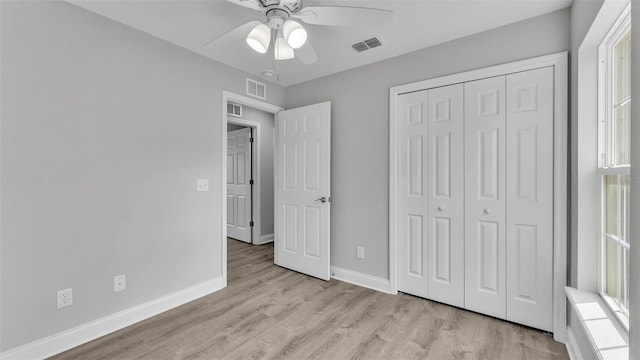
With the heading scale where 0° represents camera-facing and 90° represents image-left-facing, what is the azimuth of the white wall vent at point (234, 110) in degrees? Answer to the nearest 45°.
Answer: approximately 315°

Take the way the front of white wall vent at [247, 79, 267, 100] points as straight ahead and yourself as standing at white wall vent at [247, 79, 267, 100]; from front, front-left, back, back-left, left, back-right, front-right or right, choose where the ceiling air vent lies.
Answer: front

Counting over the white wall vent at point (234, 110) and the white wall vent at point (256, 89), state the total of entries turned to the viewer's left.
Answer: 0

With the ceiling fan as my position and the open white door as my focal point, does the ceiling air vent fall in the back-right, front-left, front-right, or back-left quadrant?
front-right

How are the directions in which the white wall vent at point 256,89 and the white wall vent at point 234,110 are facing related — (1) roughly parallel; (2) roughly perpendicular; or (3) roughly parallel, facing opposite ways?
roughly parallel

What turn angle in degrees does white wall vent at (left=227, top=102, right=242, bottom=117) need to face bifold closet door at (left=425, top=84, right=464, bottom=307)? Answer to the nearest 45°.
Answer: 0° — it already faces it

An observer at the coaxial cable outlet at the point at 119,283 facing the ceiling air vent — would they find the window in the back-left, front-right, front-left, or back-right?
front-right

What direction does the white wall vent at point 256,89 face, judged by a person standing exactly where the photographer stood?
facing the viewer and to the right of the viewer

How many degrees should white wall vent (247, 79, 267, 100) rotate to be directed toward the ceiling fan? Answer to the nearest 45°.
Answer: approximately 45° to its right
